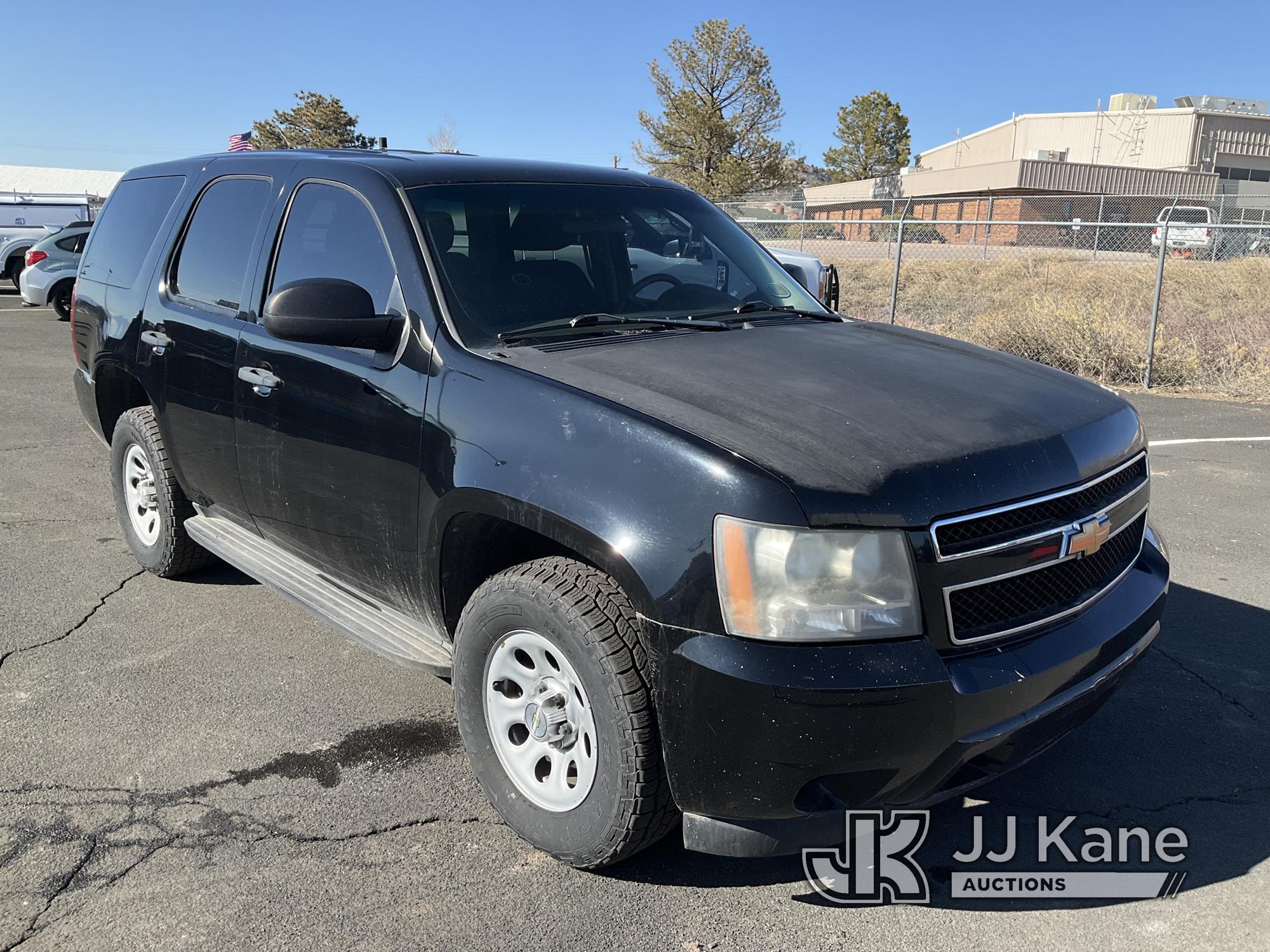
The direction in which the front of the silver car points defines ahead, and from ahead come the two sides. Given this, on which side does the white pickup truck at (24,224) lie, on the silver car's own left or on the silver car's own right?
on the silver car's own left

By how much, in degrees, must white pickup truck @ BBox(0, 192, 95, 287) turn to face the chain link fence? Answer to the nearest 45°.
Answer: approximately 135° to its left

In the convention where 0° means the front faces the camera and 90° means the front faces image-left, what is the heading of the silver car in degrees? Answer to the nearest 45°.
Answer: approximately 225°

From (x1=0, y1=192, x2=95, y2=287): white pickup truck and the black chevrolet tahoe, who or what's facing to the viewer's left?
the white pickup truck

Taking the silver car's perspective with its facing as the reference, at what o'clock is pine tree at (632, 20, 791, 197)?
The pine tree is roughly at 12 o'clock from the silver car.

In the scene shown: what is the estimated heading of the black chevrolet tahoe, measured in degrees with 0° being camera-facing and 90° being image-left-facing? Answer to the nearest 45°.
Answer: approximately 315°

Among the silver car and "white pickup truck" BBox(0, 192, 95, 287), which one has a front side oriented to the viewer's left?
the white pickup truck

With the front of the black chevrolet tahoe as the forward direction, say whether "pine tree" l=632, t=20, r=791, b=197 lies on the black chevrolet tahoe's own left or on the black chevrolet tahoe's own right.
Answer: on the black chevrolet tahoe's own left

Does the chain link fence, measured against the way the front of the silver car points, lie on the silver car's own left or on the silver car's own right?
on the silver car's own right

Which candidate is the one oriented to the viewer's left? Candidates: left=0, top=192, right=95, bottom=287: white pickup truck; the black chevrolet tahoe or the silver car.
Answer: the white pickup truck

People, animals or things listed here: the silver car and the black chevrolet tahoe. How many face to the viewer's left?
0
